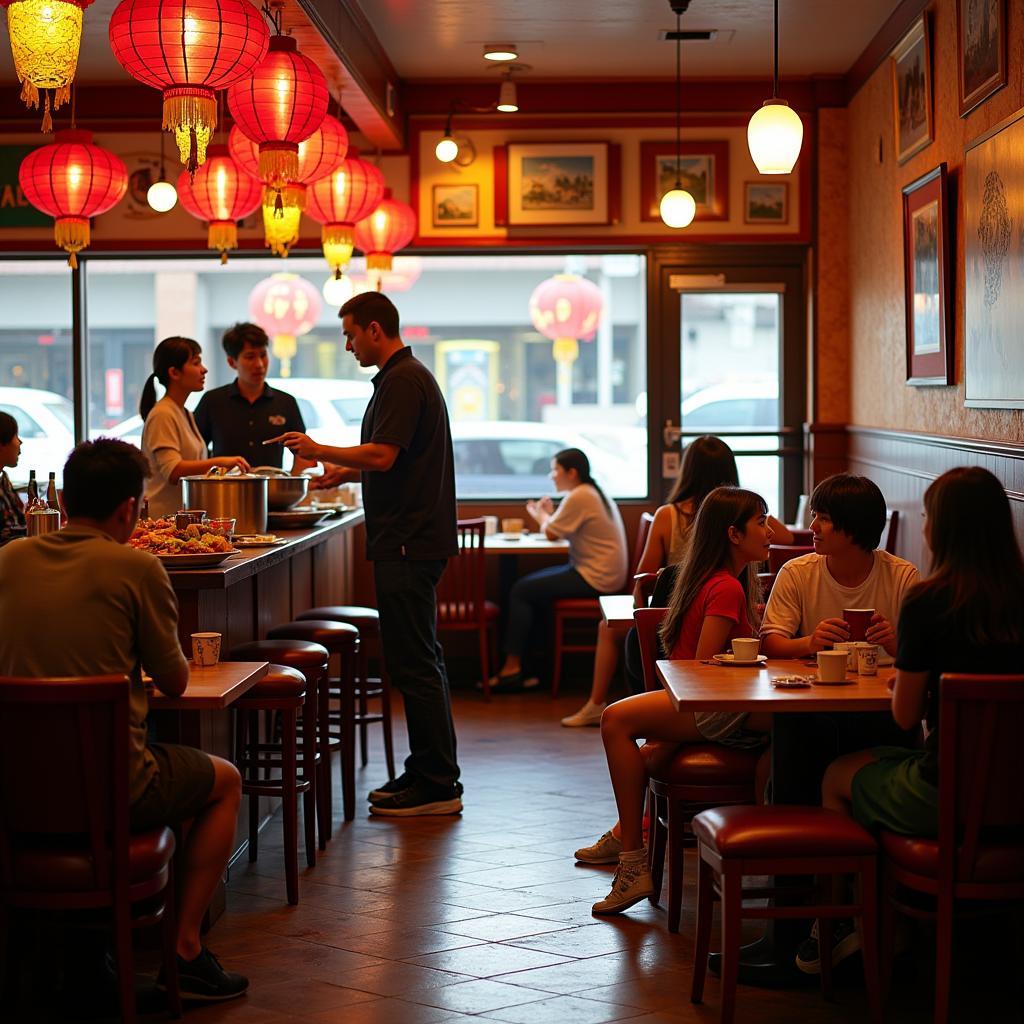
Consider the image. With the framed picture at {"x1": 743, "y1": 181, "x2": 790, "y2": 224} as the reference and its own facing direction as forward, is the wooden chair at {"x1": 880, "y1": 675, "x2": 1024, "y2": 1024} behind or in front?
in front

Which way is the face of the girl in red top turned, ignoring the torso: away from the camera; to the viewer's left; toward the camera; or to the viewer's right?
to the viewer's right

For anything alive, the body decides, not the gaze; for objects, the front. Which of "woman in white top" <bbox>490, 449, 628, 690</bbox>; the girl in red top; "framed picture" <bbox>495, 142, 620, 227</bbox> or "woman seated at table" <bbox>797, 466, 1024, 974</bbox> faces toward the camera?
the framed picture

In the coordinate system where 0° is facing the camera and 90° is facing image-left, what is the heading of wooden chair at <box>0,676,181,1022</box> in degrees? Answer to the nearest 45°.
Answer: approximately 225°

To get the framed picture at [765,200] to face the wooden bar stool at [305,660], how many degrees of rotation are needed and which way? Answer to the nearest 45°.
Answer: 0° — it already faces it

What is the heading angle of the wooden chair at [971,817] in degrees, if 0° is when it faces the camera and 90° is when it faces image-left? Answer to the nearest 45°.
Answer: approximately 135°

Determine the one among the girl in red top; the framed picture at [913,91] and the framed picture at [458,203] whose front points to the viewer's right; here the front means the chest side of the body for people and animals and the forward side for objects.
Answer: the girl in red top

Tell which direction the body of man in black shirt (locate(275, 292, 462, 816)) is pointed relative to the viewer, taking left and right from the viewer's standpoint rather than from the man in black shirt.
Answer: facing to the left of the viewer

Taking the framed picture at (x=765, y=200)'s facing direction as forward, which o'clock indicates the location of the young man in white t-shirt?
The young man in white t-shirt is roughly at 12 o'clock from the framed picture.

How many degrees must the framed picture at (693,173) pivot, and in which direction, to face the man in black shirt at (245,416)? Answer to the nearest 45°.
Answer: approximately 45° to its right

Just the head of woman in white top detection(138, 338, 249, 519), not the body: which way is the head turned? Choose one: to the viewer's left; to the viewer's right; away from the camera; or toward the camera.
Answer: to the viewer's right

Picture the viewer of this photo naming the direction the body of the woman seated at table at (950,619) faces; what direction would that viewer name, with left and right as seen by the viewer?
facing away from the viewer and to the left of the viewer

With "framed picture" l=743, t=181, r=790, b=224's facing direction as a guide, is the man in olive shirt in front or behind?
in front

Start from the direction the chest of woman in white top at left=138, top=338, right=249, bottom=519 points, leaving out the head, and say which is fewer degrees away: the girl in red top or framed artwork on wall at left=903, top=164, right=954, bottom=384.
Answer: the framed artwork on wall
